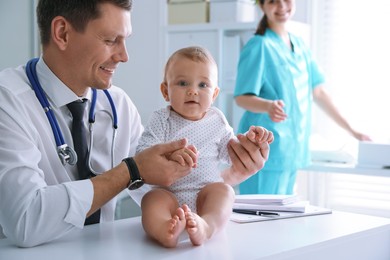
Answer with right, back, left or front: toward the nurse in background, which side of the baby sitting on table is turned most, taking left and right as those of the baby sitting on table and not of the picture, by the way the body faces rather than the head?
back

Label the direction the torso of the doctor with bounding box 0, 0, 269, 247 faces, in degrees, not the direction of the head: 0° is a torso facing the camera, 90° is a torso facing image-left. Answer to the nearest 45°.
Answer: approximately 315°

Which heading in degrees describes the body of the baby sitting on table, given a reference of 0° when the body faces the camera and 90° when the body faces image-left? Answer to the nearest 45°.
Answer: approximately 0°
